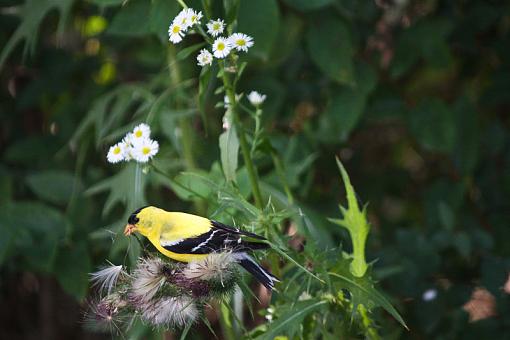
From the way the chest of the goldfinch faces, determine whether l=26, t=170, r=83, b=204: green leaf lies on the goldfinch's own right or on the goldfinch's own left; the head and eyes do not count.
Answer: on the goldfinch's own right

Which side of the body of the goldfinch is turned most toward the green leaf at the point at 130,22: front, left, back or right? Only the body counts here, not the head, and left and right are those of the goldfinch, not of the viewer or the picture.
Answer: right

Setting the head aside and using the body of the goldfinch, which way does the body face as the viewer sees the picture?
to the viewer's left

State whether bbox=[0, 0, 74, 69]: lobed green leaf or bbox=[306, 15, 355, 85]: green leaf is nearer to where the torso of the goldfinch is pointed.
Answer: the lobed green leaf

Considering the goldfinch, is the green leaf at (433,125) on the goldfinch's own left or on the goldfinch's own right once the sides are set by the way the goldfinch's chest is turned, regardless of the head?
on the goldfinch's own right

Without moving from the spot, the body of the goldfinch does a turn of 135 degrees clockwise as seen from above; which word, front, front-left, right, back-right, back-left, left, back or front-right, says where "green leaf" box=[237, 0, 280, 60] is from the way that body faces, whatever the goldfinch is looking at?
front-left

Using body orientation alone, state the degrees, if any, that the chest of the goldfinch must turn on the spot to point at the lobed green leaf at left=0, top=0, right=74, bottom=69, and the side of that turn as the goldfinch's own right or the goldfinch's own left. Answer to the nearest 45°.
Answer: approximately 90° to the goldfinch's own right
